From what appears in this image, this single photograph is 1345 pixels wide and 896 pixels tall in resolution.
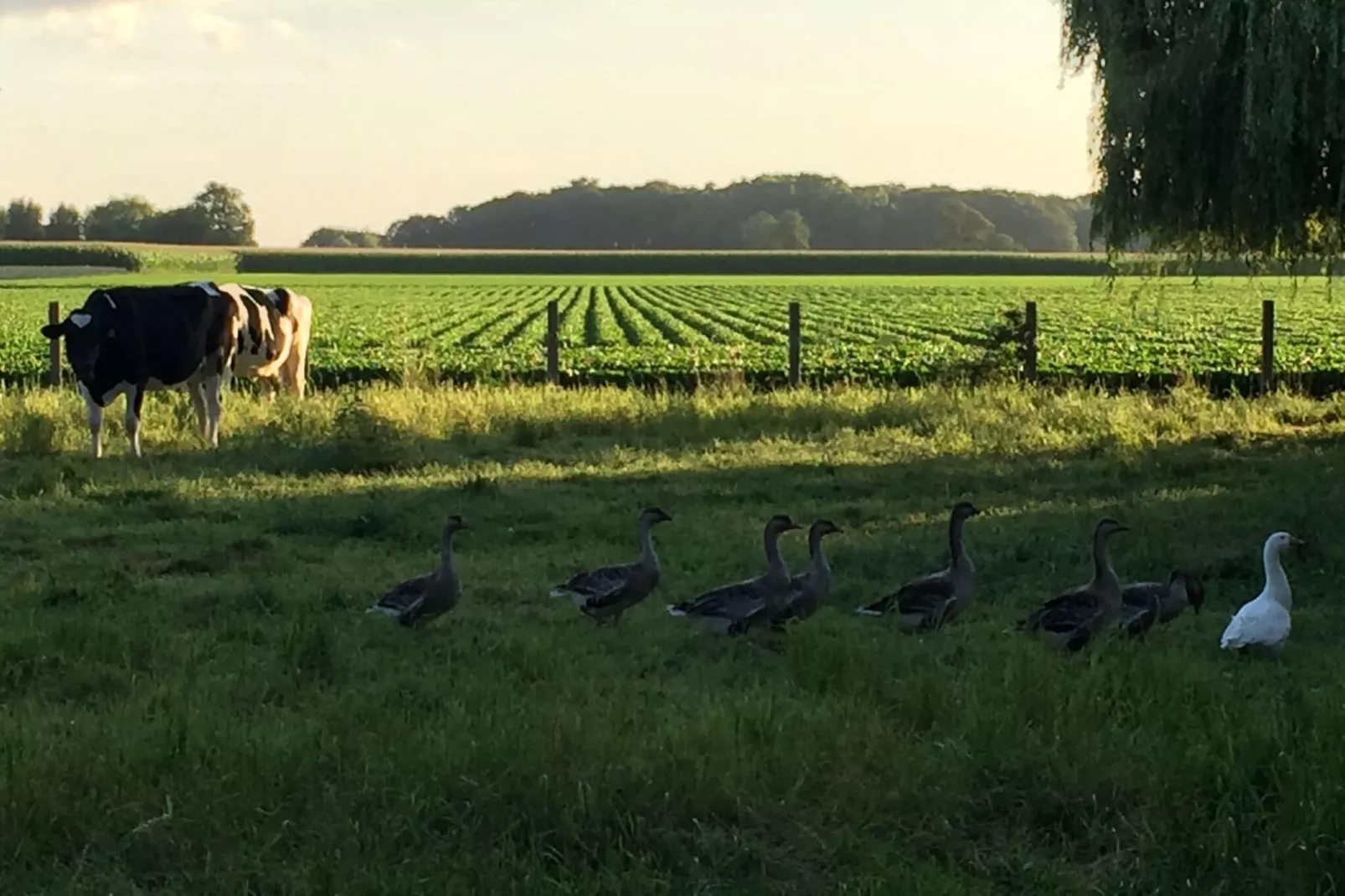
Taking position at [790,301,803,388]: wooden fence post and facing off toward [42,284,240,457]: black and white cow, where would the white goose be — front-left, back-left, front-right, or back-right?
front-left

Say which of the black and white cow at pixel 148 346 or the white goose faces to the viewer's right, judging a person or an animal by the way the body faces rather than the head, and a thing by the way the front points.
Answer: the white goose

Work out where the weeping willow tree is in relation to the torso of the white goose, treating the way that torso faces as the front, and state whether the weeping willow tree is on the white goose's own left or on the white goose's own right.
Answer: on the white goose's own left

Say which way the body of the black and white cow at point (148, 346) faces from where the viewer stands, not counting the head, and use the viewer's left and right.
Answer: facing the viewer and to the left of the viewer

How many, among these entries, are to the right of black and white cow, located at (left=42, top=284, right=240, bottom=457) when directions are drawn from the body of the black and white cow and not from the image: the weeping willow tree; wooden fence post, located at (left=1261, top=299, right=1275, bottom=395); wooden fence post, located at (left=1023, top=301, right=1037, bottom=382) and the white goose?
0

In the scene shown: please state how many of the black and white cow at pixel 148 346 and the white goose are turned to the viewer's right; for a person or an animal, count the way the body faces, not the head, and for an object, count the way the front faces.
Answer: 1

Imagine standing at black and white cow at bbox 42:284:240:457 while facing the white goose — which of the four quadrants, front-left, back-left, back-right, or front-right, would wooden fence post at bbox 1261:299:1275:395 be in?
front-left

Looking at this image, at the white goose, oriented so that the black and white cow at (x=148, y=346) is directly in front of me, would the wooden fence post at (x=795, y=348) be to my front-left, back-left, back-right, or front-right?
front-right

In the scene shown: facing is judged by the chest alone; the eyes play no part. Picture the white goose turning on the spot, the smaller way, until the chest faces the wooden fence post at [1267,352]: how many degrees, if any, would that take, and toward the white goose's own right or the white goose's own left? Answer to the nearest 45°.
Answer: approximately 90° to the white goose's own left

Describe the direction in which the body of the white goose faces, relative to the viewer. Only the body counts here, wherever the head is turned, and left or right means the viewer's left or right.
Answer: facing to the right of the viewer

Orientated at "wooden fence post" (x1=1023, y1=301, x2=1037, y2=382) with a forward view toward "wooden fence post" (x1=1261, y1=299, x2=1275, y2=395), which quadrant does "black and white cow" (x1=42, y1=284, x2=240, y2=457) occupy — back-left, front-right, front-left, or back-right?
back-right

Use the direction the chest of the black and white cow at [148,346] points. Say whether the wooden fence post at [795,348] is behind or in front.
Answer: behind

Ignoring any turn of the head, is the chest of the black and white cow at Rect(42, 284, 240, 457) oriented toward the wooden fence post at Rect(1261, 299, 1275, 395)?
no

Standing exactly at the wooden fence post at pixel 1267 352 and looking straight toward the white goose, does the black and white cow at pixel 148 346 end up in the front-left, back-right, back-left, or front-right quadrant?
front-right

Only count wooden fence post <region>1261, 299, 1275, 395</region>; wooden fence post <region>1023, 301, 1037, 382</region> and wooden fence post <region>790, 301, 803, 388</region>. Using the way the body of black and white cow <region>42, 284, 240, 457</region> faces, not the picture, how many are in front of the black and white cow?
0

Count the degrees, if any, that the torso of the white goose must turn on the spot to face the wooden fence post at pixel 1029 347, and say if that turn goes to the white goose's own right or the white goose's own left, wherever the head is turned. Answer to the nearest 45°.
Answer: approximately 90° to the white goose's own left

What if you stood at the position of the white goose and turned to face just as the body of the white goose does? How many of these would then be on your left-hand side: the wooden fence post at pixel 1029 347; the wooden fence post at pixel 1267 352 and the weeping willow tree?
3
